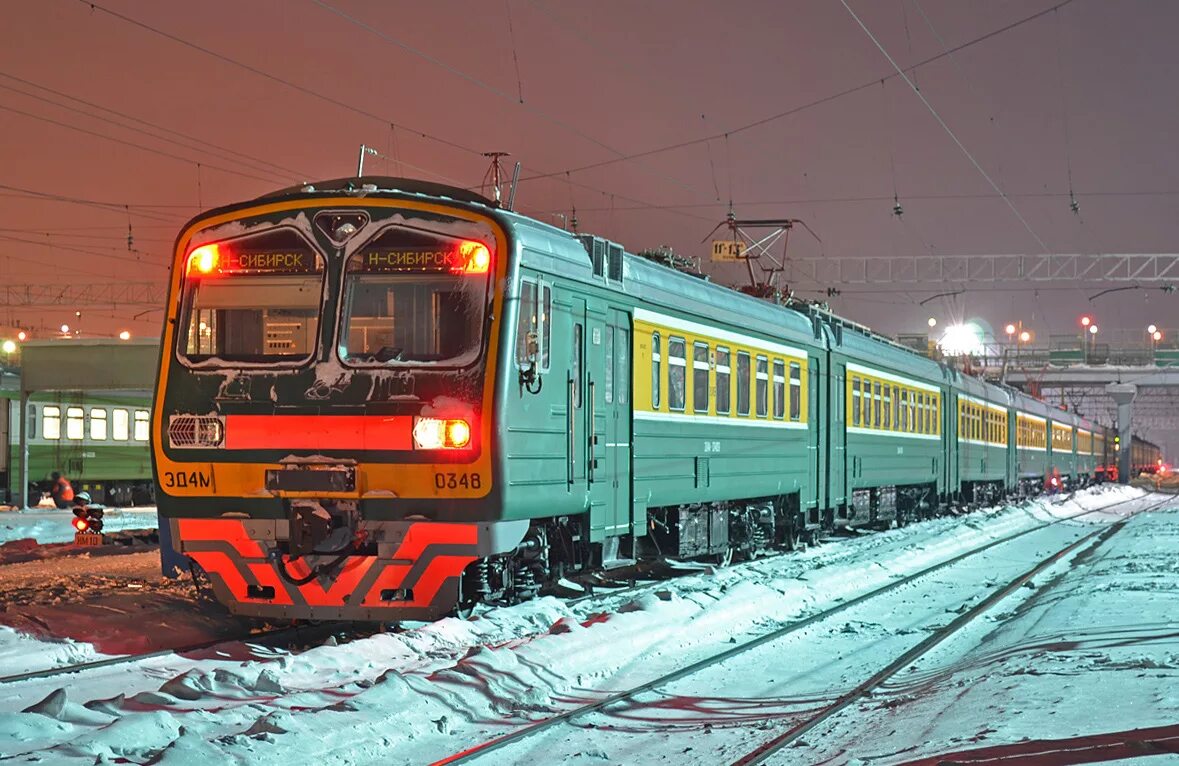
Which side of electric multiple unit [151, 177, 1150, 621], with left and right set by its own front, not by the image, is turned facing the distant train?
right

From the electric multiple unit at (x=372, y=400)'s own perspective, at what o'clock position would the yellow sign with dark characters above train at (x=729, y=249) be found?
The yellow sign with dark characters above train is roughly at 5 o'clock from the electric multiple unit.

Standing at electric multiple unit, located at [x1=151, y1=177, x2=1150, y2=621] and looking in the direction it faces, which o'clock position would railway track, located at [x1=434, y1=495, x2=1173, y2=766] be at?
The railway track is roughly at 10 o'clock from the electric multiple unit.

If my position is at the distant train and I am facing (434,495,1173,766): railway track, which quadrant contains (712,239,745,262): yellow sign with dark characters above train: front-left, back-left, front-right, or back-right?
front-left

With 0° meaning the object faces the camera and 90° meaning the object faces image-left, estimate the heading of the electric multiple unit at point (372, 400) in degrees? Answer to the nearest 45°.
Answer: approximately 45°
